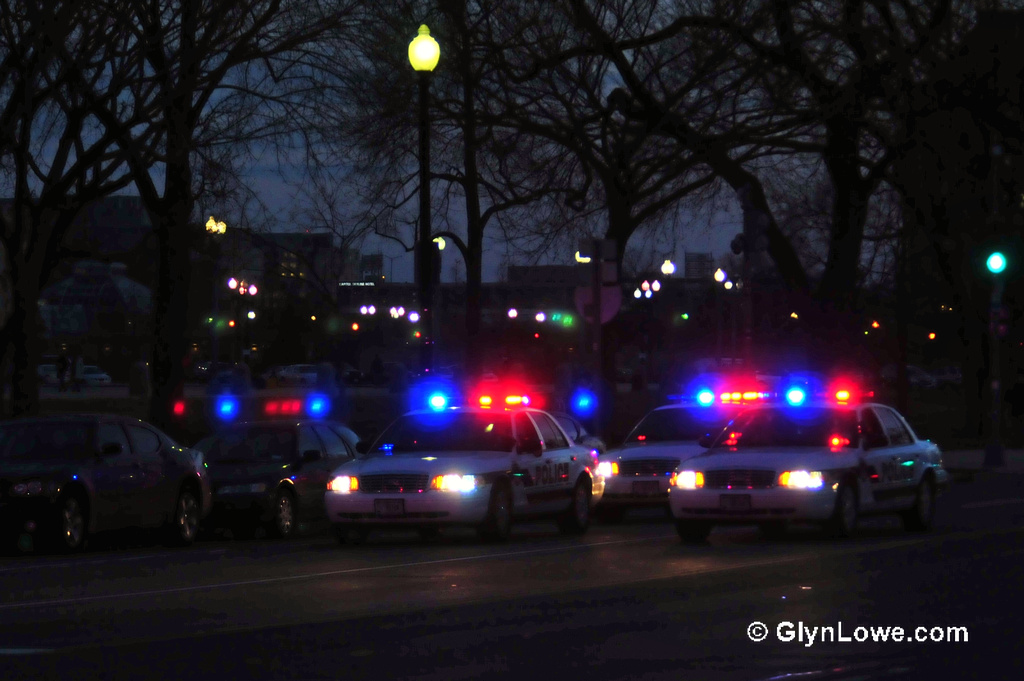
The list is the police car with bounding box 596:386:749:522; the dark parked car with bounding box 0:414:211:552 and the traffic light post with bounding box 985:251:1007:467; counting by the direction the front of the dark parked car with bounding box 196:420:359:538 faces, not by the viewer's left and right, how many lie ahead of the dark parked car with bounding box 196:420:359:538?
1

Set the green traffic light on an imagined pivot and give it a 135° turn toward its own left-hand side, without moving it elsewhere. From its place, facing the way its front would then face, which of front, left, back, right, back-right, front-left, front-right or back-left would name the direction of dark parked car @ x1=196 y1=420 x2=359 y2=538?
back

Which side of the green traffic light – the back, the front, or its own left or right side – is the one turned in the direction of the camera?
front

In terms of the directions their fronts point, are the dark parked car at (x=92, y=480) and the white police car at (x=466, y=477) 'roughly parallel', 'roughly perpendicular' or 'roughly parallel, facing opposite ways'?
roughly parallel

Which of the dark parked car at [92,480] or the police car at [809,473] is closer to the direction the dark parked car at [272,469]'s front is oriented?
the dark parked car

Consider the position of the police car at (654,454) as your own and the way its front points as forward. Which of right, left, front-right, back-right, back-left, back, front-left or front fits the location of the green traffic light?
back

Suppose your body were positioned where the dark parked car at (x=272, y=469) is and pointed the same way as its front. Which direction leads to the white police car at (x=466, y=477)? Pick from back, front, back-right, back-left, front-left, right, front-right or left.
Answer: left

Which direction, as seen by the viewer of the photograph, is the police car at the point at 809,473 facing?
facing the viewer and to the left of the viewer

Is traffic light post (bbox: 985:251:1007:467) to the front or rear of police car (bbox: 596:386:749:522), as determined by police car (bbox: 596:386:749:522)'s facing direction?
to the rear

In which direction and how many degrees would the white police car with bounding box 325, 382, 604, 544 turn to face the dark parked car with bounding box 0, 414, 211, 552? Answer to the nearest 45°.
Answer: approximately 45° to its right

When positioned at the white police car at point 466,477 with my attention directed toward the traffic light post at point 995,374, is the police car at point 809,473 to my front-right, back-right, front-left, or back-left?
front-right

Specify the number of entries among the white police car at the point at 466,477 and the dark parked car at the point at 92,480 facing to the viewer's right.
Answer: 0

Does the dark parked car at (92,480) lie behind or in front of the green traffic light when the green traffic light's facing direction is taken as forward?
in front
